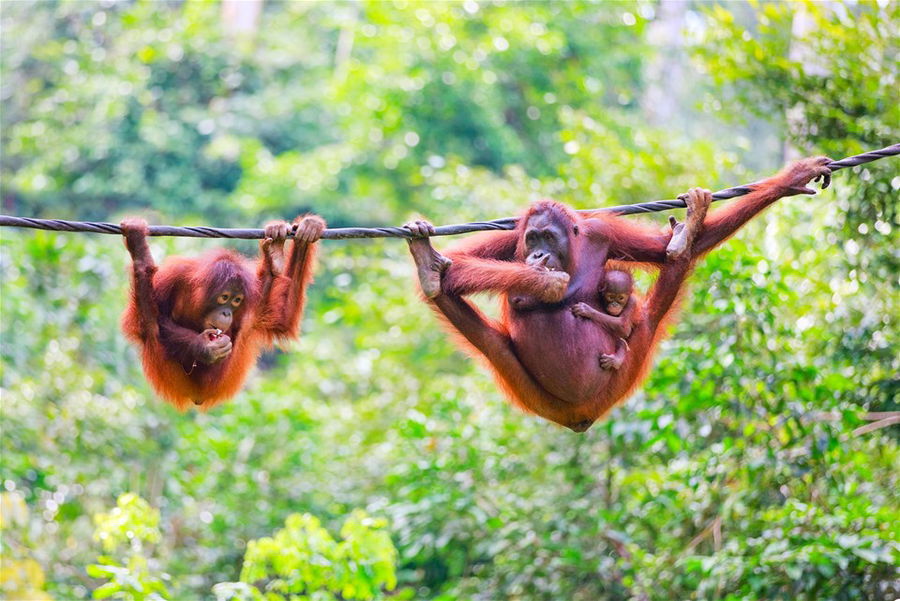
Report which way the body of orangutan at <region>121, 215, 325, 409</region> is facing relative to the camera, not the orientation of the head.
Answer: toward the camera

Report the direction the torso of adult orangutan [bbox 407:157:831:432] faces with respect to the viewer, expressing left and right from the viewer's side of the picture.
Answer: facing the viewer

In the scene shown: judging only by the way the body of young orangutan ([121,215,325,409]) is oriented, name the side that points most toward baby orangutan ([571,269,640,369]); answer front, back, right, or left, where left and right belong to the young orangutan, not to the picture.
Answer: left

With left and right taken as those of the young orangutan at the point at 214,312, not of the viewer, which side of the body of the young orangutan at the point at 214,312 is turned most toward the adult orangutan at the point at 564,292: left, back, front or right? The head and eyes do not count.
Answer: left

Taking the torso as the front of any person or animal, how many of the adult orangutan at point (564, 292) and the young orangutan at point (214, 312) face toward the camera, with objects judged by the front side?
2

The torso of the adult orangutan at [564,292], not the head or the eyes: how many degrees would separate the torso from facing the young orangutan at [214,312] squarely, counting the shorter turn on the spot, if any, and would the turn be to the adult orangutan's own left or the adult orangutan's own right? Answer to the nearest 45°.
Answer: approximately 90° to the adult orangutan's own right

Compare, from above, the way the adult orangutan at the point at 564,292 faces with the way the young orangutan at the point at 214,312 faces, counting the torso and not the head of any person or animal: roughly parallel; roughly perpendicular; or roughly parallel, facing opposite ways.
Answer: roughly parallel

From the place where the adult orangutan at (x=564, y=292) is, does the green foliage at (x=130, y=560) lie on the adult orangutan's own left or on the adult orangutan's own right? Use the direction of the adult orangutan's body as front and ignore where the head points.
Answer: on the adult orangutan's own right
